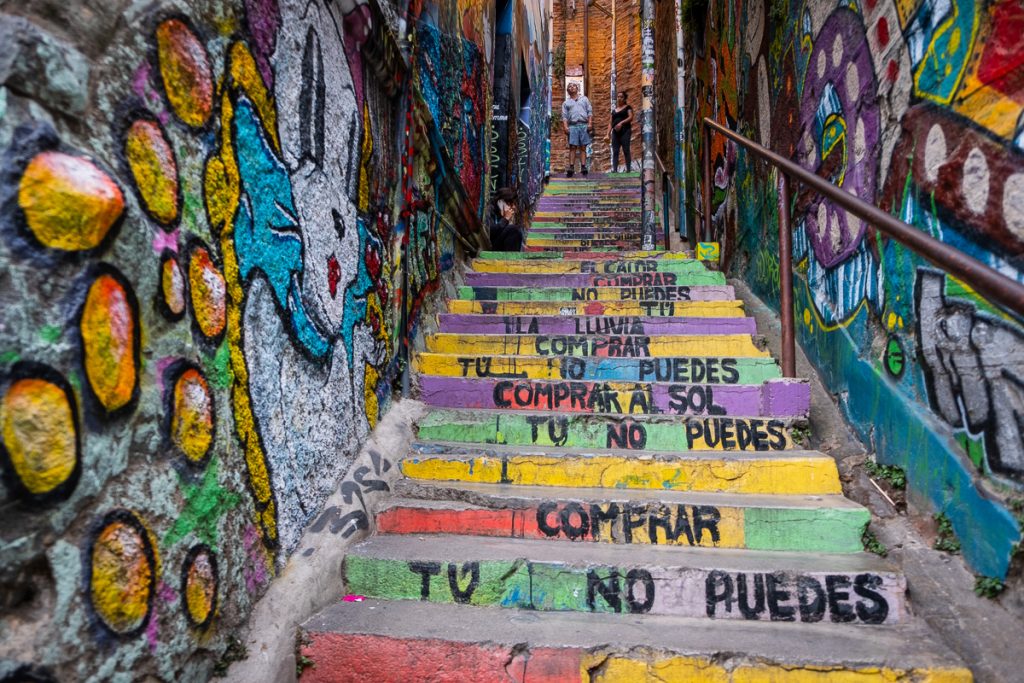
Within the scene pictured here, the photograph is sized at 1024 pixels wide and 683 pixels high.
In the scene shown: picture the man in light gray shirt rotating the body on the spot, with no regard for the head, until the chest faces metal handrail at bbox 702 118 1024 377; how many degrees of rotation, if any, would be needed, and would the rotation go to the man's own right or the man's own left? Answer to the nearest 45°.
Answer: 0° — they already face it

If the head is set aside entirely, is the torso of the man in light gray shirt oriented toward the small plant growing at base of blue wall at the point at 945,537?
yes

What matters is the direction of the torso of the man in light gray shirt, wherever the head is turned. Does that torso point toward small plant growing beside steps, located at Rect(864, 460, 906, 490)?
yes

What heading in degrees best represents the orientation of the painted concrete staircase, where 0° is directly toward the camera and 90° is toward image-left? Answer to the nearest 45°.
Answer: approximately 0°

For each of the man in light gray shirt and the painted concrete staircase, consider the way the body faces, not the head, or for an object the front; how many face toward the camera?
2

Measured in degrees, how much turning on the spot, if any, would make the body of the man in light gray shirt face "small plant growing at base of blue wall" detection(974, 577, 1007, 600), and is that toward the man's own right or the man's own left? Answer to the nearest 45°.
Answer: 0° — they already face it

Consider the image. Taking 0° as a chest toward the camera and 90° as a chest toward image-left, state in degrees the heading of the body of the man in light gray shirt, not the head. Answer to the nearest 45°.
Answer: approximately 0°

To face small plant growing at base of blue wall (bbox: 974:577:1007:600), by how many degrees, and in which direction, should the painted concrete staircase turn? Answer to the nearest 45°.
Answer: approximately 90° to its left
